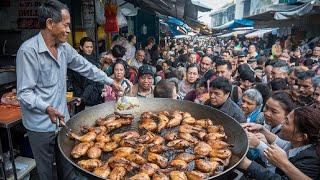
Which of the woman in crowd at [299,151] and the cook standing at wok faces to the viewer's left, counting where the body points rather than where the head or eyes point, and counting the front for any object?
the woman in crowd

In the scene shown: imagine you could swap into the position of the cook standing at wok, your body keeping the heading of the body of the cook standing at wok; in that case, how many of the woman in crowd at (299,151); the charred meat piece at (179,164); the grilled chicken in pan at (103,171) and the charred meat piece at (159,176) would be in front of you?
4

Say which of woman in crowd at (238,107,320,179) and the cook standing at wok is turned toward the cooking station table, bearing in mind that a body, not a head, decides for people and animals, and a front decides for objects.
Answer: the woman in crowd

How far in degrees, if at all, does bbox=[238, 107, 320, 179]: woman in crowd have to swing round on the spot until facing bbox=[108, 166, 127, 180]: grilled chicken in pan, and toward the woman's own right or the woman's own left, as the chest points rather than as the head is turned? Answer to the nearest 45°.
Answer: approximately 45° to the woman's own left

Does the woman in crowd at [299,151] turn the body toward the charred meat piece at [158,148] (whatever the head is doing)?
yes

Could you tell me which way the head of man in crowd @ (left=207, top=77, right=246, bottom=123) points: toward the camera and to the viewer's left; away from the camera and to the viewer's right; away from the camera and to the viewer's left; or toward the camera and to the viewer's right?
toward the camera and to the viewer's left

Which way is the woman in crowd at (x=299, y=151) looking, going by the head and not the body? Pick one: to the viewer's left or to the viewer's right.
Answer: to the viewer's left

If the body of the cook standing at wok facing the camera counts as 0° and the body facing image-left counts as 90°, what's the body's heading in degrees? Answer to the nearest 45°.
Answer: approximately 315°

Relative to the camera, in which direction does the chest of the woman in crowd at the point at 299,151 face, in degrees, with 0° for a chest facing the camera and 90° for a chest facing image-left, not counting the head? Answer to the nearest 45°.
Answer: approximately 90°

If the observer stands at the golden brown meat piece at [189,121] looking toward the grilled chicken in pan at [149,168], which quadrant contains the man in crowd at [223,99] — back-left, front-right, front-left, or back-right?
back-left

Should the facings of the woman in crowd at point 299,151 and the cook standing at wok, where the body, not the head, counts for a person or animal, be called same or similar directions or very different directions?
very different directions

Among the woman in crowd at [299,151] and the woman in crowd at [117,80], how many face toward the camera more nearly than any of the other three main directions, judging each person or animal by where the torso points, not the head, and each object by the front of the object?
1

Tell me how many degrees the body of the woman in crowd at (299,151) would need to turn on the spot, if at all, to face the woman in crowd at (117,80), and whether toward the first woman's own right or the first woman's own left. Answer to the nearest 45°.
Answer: approximately 45° to the first woman's own right

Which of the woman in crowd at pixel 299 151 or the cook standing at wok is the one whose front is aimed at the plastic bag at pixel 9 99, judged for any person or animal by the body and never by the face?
the woman in crowd

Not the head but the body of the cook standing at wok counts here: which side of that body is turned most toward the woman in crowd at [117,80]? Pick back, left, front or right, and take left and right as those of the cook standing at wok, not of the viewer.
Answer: left

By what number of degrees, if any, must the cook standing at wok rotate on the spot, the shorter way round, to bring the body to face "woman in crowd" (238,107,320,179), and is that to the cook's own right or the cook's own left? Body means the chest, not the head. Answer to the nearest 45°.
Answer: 0° — they already face them

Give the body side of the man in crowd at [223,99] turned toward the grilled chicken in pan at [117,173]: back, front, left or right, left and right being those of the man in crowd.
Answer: front
